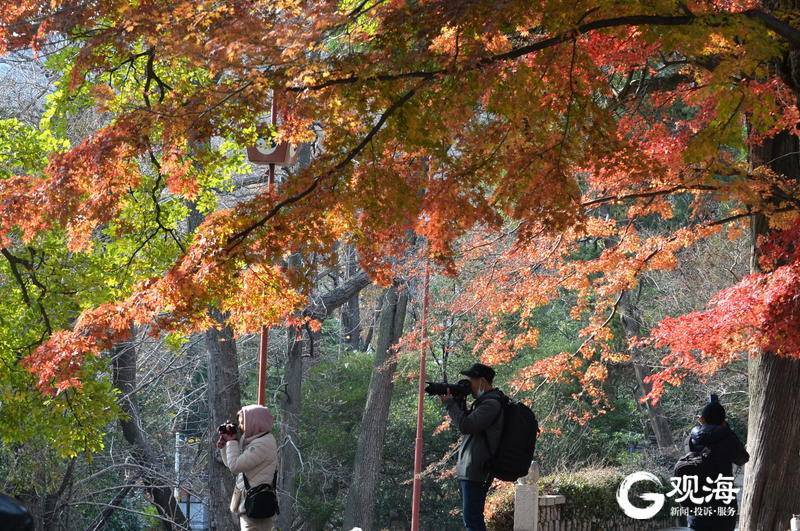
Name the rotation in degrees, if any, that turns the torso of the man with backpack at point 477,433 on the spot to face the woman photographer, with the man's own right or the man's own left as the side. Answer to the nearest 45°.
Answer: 0° — they already face them

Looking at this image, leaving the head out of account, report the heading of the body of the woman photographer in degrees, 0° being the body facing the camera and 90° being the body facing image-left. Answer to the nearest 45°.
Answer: approximately 90°

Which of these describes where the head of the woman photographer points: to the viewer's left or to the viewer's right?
to the viewer's left

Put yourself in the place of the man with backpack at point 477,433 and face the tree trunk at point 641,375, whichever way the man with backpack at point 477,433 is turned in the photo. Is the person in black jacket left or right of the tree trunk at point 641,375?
right

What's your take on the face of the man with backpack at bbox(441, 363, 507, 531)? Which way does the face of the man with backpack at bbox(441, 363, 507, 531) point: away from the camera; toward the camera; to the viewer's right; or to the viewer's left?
to the viewer's left

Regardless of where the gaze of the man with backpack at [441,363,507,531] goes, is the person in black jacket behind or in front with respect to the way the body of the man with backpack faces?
behind

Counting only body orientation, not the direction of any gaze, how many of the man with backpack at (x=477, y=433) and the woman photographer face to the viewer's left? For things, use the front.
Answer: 2

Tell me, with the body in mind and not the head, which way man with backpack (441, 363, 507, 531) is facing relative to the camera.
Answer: to the viewer's left

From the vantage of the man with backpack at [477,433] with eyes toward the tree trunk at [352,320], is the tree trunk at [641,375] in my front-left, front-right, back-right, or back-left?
front-right
